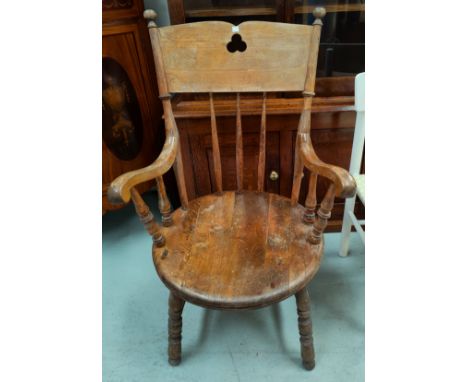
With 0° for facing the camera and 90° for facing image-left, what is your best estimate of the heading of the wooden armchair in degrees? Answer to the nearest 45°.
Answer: approximately 0°

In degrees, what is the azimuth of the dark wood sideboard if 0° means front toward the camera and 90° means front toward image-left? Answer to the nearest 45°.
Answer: approximately 0°

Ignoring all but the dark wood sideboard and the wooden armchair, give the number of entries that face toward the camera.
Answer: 2

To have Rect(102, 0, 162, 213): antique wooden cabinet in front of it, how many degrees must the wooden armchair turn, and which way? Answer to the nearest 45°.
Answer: approximately 135° to its right
